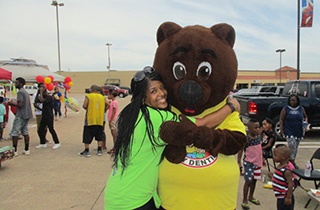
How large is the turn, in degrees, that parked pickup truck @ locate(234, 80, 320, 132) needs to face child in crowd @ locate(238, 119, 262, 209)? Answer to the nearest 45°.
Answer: approximately 135° to its right

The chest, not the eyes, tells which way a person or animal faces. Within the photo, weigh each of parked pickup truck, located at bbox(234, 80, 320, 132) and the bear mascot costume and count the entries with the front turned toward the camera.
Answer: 1

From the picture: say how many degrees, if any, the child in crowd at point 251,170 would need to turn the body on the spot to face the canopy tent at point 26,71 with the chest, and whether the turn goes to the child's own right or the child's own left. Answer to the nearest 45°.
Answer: approximately 180°

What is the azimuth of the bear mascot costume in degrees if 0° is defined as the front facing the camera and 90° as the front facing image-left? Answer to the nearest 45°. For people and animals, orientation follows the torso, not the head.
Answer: approximately 0°

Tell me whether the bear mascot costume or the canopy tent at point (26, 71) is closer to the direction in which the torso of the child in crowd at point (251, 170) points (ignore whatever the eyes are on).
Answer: the bear mascot costume

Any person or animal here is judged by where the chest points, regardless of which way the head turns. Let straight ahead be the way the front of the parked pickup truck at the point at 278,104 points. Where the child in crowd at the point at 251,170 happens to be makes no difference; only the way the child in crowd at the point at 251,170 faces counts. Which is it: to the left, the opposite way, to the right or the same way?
to the right

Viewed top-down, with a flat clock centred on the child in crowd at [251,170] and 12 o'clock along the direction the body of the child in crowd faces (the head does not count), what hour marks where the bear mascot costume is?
The bear mascot costume is roughly at 2 o'clock from the child in crowd.

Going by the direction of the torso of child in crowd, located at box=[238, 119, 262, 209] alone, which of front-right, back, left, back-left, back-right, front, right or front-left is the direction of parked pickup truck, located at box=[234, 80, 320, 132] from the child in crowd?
back-left

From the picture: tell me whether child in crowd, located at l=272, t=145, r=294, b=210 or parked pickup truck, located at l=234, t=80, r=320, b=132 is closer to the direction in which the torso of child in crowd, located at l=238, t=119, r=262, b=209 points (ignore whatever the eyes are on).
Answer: the child in crowd
